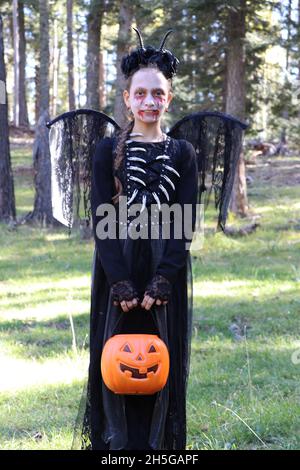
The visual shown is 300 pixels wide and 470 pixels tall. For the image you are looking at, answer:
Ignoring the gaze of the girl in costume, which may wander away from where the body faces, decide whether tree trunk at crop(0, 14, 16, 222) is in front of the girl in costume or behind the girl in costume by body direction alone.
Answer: behind

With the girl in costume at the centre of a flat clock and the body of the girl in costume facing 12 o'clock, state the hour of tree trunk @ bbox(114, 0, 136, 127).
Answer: The tree trunk is roughly at 6 o'clock from the girl in costume.

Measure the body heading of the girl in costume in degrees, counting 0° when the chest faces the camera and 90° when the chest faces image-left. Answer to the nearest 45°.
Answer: approximately 0°

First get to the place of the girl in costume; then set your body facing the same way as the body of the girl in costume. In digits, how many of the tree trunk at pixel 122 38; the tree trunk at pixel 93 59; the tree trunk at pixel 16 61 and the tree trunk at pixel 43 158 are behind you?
4

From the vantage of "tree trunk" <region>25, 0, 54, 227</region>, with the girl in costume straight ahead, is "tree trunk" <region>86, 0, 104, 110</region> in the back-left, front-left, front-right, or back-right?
back-left

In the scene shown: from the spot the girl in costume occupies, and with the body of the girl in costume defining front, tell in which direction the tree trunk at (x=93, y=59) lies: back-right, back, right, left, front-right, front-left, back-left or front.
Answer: back

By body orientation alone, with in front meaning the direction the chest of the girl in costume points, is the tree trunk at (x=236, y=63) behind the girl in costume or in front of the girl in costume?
behind

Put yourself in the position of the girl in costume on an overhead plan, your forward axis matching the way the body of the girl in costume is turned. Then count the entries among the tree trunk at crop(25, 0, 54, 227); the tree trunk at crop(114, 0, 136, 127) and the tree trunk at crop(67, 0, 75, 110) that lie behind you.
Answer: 3

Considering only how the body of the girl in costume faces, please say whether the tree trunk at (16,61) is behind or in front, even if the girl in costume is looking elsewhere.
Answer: behind

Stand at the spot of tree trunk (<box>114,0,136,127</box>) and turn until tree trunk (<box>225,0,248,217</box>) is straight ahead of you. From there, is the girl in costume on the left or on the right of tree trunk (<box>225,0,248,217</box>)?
right

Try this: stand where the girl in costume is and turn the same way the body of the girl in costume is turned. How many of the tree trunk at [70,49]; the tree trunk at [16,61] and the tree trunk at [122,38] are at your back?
3

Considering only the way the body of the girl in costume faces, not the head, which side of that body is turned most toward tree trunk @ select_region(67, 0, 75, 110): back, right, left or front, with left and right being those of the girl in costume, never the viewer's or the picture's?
back
